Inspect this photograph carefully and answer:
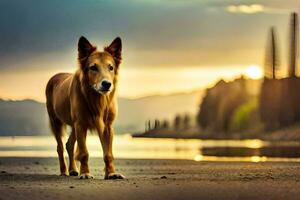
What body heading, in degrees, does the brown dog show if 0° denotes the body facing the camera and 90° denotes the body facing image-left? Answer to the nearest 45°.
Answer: approximately 315°
